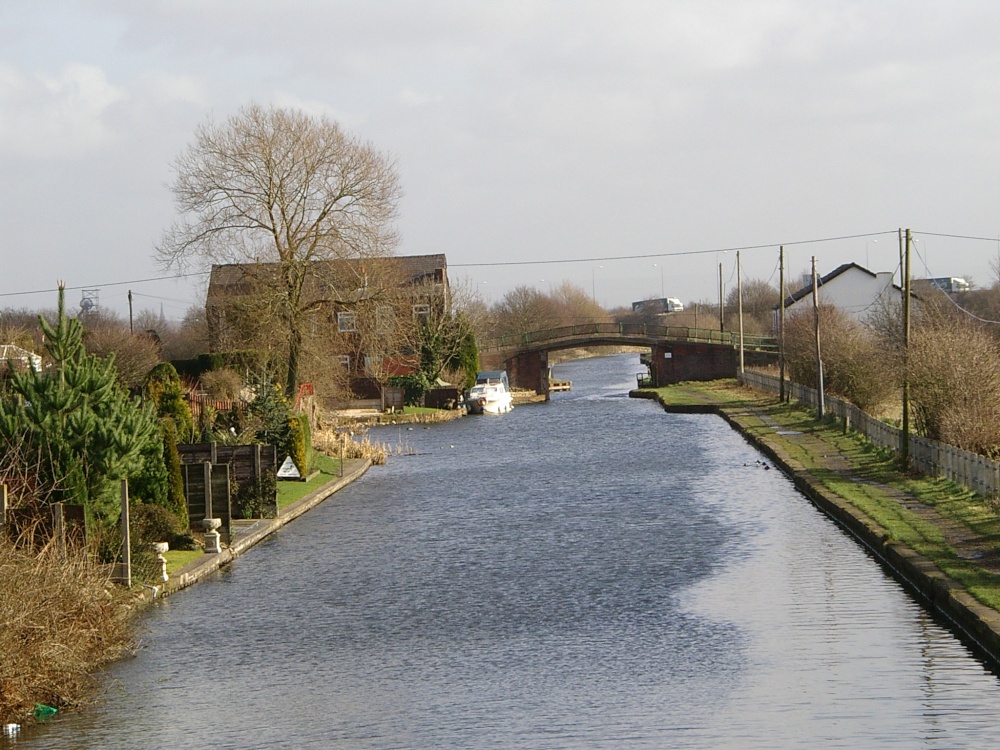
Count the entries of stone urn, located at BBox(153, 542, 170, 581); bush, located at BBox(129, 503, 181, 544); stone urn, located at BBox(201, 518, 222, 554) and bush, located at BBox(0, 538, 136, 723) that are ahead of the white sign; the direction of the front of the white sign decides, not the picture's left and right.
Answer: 4

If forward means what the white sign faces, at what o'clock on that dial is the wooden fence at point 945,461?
The wooden fence is roughly at 10 o'clock from the white sign.

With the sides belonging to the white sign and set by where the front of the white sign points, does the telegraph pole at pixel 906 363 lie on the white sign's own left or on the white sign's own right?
on the white sign's own left

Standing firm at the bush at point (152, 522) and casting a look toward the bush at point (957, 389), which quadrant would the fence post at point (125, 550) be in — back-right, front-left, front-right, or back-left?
back-right

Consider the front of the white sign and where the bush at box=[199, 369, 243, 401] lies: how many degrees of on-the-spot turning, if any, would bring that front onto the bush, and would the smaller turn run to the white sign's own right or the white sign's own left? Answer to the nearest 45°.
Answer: approximately 180°

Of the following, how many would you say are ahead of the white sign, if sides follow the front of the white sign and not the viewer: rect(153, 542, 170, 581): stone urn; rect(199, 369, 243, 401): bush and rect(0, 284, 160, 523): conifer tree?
2

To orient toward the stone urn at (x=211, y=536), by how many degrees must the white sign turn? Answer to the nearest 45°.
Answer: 0° — it already faces it

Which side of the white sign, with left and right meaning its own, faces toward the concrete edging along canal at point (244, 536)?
front

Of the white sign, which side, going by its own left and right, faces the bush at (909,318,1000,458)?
left

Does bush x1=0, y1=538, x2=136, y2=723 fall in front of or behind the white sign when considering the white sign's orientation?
in front

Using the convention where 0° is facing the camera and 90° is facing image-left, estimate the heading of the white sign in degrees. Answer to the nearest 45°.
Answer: approximately 0°

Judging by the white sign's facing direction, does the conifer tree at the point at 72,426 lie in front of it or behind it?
in front
